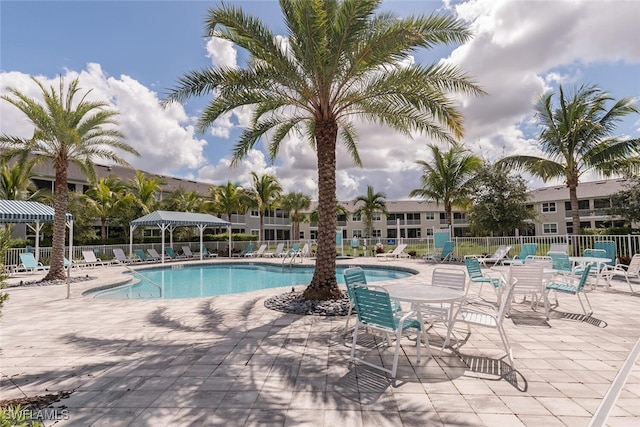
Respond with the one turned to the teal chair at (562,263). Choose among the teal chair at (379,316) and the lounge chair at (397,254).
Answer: the teal chair at (379,316)

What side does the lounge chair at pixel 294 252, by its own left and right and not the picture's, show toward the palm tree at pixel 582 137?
left

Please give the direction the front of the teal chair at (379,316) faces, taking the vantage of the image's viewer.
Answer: facing away from the viewer and to the right of the viewer

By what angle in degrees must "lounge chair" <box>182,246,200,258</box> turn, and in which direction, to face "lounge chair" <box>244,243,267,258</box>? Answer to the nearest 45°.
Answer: approximately 45° to its left

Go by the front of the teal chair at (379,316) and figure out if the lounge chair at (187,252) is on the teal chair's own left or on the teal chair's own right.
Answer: on the teal chair's own left

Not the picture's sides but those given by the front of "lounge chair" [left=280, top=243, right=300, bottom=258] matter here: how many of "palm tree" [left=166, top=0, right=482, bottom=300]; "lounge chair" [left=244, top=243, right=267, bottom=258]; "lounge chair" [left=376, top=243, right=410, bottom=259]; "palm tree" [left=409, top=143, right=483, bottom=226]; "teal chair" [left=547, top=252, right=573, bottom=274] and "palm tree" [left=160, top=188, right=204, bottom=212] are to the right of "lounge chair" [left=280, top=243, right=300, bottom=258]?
2

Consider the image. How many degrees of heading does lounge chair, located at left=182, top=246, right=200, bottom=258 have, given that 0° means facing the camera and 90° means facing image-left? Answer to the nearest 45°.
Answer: approximately 315°

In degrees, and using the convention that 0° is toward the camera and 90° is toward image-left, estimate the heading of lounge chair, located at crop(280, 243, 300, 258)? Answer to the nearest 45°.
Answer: approximately 45°

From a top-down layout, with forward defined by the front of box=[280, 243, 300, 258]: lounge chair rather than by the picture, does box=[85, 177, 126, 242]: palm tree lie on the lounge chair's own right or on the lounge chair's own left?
on the lounge chair's own right

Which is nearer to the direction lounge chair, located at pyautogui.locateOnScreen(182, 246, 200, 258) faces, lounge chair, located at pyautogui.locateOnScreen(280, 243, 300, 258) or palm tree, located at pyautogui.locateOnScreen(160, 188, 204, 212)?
the lounge chair

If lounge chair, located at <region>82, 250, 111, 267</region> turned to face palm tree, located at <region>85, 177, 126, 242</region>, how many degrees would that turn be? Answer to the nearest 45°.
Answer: approximately 135° to its left
